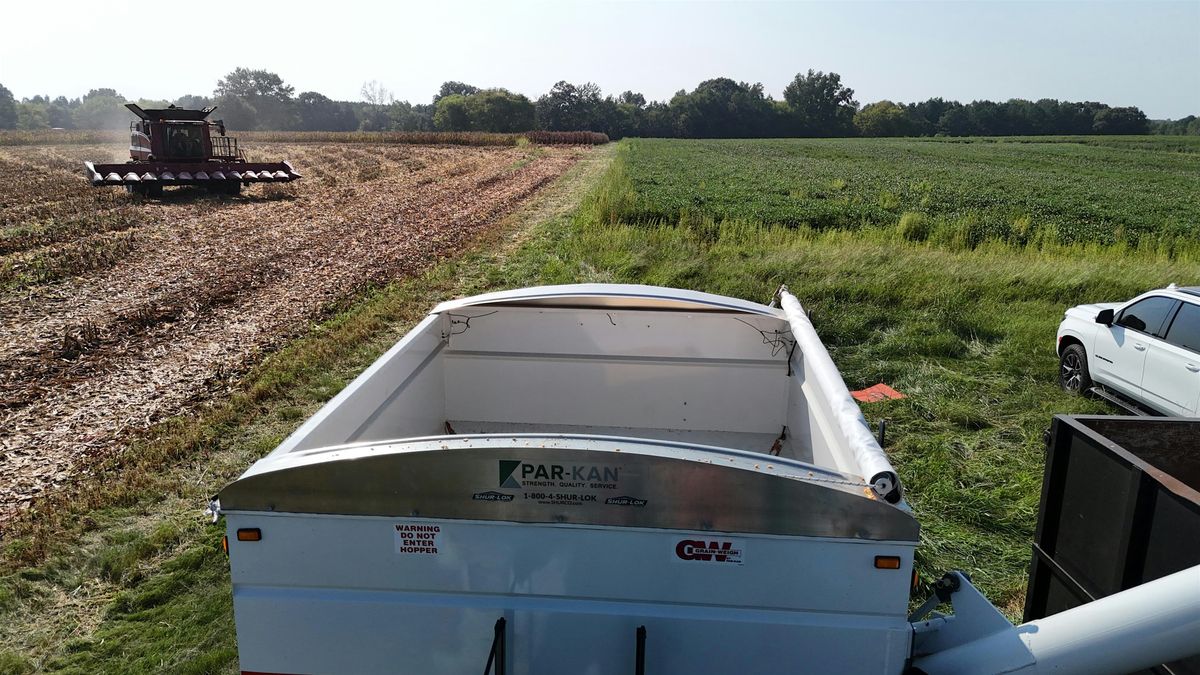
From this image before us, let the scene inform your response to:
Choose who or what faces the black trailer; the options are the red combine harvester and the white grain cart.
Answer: the red combine harvester

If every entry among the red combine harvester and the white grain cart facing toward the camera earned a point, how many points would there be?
2

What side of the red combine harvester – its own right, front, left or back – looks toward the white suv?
front

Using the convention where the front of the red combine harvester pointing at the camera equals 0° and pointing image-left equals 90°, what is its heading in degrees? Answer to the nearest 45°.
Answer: approximately 0°

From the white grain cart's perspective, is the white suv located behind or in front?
behind

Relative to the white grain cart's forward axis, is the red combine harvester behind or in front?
behind

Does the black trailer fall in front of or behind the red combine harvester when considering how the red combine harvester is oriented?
in front

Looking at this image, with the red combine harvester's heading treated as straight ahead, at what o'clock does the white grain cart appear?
The white grain cart is roughly at 12 o'clock from the red combine harvester.
